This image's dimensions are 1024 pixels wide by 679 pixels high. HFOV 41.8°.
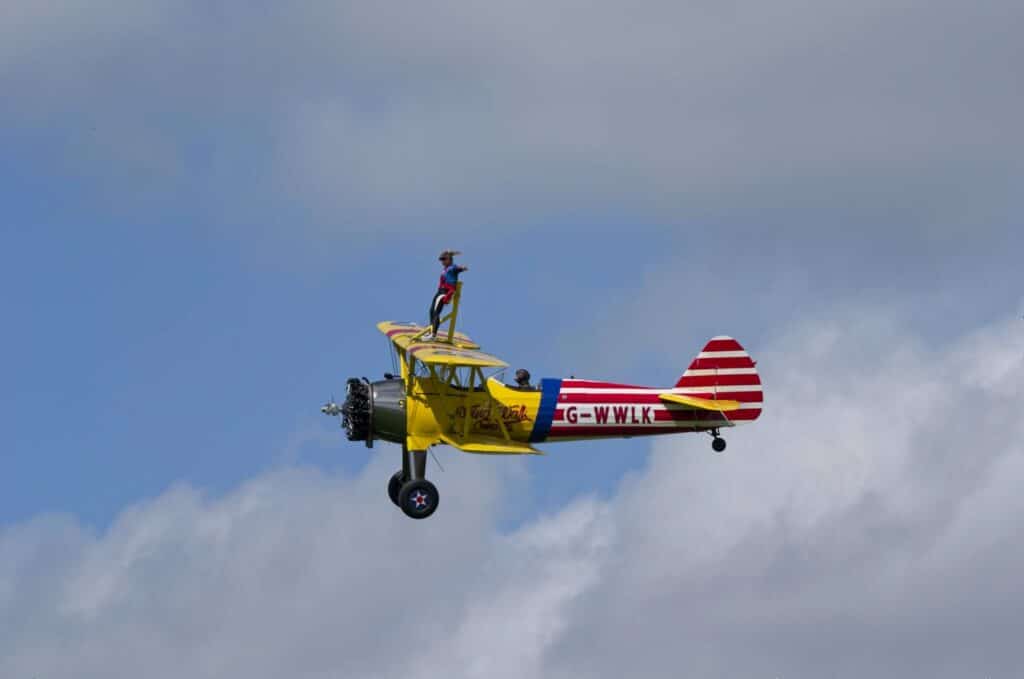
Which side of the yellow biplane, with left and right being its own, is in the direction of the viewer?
left
